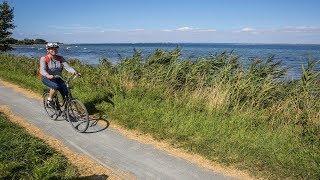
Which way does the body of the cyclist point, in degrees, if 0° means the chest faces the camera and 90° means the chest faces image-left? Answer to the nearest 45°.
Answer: approximately 315°

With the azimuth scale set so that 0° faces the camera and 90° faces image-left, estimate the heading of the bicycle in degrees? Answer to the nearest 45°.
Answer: approximately 315°
